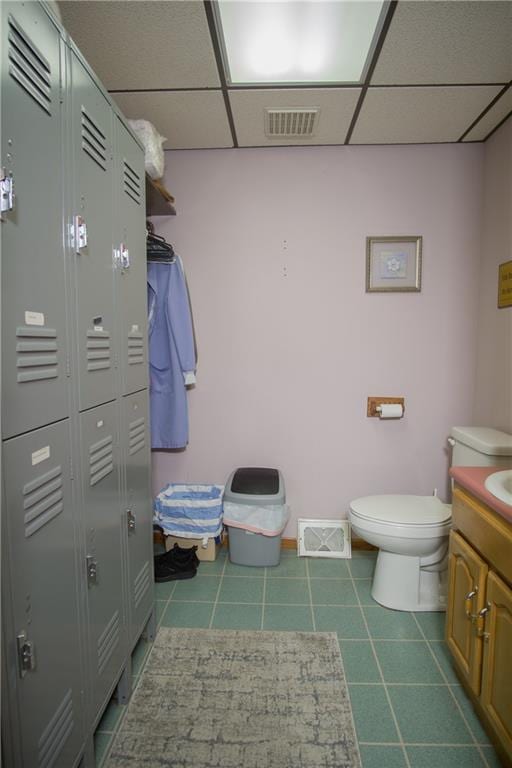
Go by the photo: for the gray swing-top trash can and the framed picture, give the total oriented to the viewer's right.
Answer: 0

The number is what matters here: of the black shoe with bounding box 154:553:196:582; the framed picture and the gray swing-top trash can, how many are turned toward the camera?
2

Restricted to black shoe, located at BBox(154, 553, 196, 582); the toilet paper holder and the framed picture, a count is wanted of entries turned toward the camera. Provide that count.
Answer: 2

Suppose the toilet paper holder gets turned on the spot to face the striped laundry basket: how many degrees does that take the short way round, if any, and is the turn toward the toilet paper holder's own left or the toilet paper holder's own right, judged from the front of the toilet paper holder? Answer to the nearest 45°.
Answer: approximately 45° to the toilet paper holder's own right

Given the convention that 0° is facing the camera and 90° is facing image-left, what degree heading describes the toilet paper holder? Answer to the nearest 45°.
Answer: approximately 0°
